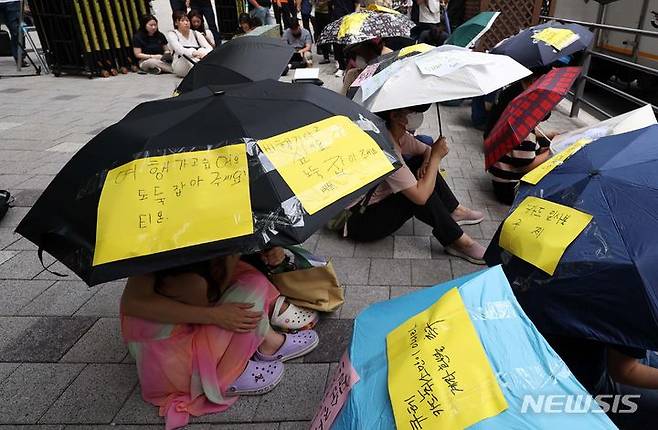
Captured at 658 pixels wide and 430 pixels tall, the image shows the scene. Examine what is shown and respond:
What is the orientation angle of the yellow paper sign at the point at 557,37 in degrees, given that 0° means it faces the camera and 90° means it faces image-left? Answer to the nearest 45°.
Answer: approximately 0°

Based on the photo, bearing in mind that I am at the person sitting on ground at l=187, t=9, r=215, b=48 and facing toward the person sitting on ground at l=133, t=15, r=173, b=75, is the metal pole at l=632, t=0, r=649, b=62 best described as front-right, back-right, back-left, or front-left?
back-left

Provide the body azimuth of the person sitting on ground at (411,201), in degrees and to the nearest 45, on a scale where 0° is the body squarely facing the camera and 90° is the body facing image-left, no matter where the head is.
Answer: approximately 270°

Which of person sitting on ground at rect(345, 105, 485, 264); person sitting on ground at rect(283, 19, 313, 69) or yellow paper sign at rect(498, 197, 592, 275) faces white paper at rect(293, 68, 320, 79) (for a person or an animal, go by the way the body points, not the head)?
person sitting on ground at rect(283, 19, 313, 69)

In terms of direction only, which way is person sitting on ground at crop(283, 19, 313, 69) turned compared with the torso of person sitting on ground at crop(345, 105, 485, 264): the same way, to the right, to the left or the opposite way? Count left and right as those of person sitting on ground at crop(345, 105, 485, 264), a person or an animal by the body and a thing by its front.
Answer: to the right

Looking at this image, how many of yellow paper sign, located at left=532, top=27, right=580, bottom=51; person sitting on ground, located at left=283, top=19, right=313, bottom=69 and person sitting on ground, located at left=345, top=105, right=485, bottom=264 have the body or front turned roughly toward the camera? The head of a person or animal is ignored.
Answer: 2

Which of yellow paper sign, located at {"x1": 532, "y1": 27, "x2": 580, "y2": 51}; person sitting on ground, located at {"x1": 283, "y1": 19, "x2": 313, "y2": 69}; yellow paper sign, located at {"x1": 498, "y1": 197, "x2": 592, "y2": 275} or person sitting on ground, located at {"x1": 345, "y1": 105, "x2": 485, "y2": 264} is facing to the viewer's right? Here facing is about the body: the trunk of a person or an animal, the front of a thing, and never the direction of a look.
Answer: person sitting on ground, located at {"x1": 345, "y1": 105, "x2": 485, "y2": 264}
